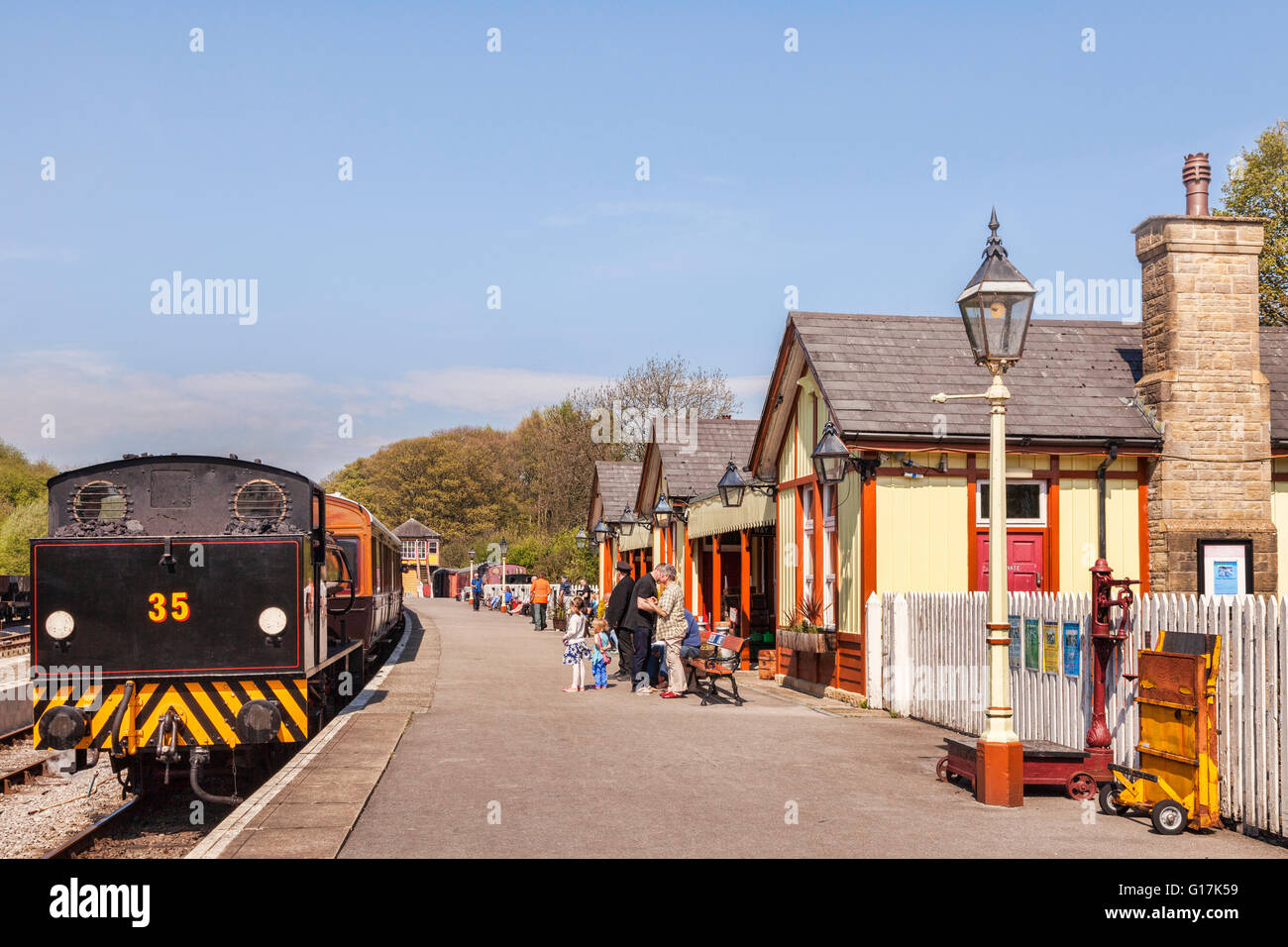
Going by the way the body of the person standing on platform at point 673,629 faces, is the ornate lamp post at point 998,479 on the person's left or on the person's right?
on the person's left

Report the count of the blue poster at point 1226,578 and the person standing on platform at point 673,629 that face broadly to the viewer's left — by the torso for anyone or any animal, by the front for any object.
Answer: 1

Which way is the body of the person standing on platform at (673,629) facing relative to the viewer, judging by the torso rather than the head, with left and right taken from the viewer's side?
facing to the left of the viewer

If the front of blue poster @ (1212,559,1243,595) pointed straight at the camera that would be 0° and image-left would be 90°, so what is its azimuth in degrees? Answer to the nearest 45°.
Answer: approximately 0°

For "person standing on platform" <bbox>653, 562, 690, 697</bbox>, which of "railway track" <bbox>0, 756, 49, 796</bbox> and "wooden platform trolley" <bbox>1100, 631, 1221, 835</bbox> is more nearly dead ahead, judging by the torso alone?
the railway track

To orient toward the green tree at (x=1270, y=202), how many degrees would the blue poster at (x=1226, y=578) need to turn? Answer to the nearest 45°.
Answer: approximately 180°

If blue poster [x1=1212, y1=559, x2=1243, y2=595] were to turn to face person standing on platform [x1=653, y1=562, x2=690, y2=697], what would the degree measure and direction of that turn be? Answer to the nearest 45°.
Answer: approximately 90° to its right

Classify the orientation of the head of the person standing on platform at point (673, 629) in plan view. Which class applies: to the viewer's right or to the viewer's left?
to the viewer's left

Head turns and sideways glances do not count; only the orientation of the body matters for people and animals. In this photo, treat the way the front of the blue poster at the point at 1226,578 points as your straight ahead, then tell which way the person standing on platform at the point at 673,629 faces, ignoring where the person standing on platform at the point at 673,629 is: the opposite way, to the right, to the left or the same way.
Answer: to the right

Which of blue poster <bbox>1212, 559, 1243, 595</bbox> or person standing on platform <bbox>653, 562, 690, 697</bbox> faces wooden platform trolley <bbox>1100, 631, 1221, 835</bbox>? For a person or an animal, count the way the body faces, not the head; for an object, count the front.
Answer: the blue poster

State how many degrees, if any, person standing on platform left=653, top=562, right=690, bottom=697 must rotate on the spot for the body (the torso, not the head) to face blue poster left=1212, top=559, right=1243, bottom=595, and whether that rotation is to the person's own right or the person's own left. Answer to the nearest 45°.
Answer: approximately 180°
